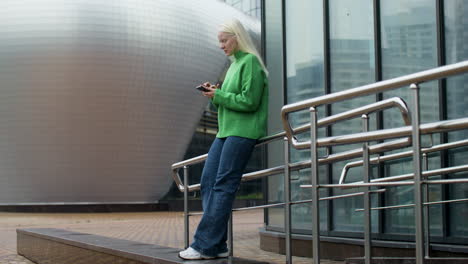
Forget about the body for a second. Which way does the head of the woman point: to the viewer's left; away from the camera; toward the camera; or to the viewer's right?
to the viewer's left

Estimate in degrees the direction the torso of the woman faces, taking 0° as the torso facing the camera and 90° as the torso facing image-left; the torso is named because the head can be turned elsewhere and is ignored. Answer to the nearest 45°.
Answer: approximately 90°
